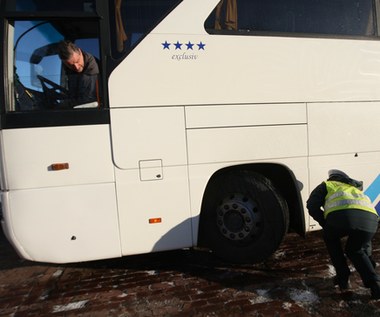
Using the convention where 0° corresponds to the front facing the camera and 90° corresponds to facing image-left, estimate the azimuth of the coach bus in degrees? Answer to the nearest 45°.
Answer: approximately 90°

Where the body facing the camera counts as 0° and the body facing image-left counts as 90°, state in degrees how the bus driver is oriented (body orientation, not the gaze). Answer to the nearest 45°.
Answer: approximately 45°

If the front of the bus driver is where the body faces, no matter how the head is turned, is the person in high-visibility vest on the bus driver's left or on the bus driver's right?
on the bus driver's left
